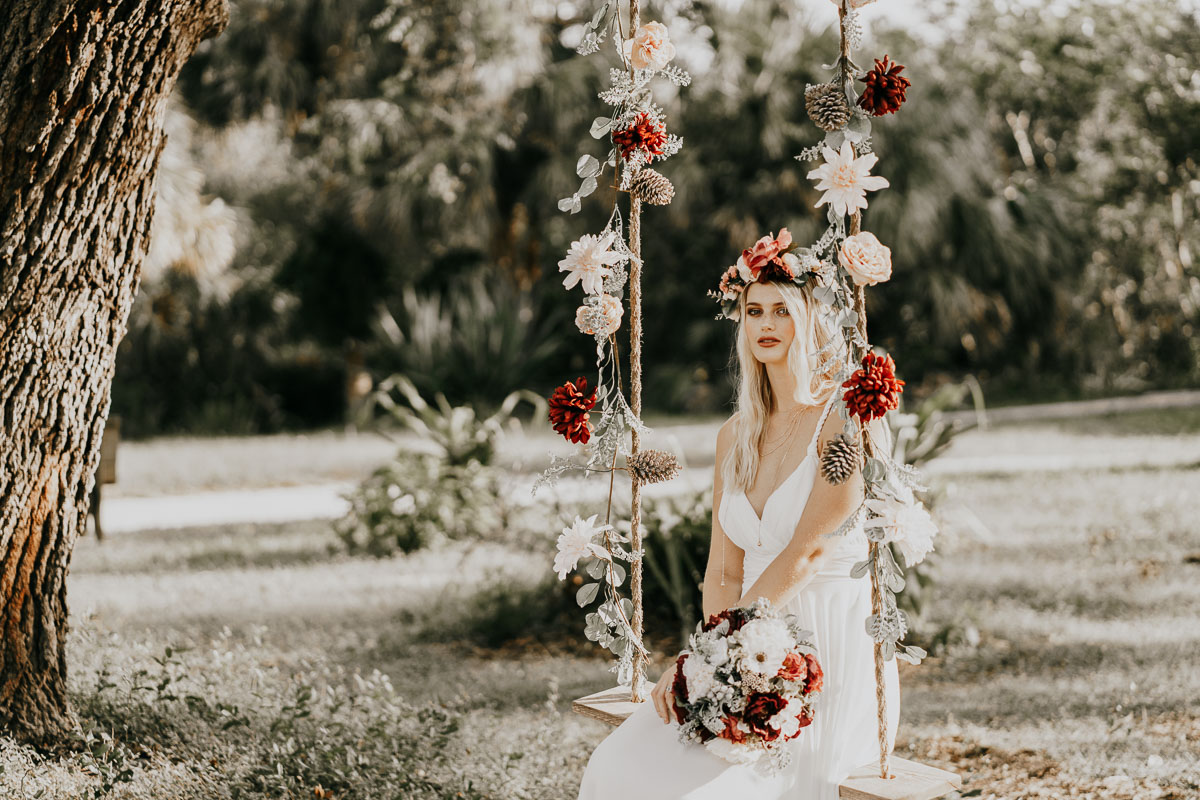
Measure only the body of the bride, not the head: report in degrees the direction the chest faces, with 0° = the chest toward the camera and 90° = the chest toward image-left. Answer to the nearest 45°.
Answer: approximately 45°

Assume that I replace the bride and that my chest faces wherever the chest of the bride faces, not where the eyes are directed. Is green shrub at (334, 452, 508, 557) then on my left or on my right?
on my right

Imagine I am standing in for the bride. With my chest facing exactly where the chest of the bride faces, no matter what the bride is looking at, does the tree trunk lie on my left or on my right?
on my right
